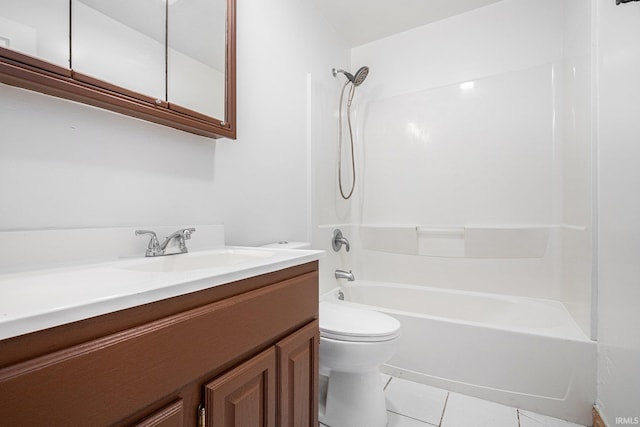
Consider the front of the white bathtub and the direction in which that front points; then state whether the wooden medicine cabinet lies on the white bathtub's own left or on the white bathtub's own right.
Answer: on the white bathtub's own right

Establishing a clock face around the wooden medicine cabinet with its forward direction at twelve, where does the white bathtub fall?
The white bathtub is roughly at 11 o'clock from the wooden medicine cabinet.

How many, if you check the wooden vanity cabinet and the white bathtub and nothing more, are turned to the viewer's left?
0

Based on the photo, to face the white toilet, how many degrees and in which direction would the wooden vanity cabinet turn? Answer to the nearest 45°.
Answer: approximately 90° to its left

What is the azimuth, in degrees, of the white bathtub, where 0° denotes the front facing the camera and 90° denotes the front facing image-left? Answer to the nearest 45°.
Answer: approximately 0°

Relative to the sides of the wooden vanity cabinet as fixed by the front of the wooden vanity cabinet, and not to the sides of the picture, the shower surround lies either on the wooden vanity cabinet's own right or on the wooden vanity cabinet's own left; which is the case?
on the wooden vanity cabinet's own left

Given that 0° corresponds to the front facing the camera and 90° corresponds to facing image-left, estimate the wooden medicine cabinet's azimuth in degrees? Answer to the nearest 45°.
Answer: approximately 315°

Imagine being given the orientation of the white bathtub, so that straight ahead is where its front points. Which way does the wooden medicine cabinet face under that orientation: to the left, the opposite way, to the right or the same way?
to the left

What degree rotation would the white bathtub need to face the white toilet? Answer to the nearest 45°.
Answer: approximately 45° to its right

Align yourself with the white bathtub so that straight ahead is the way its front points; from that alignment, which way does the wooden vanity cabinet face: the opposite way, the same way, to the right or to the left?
to the left

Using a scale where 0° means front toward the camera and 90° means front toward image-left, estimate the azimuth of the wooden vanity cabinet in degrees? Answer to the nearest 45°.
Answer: approximately 315°
